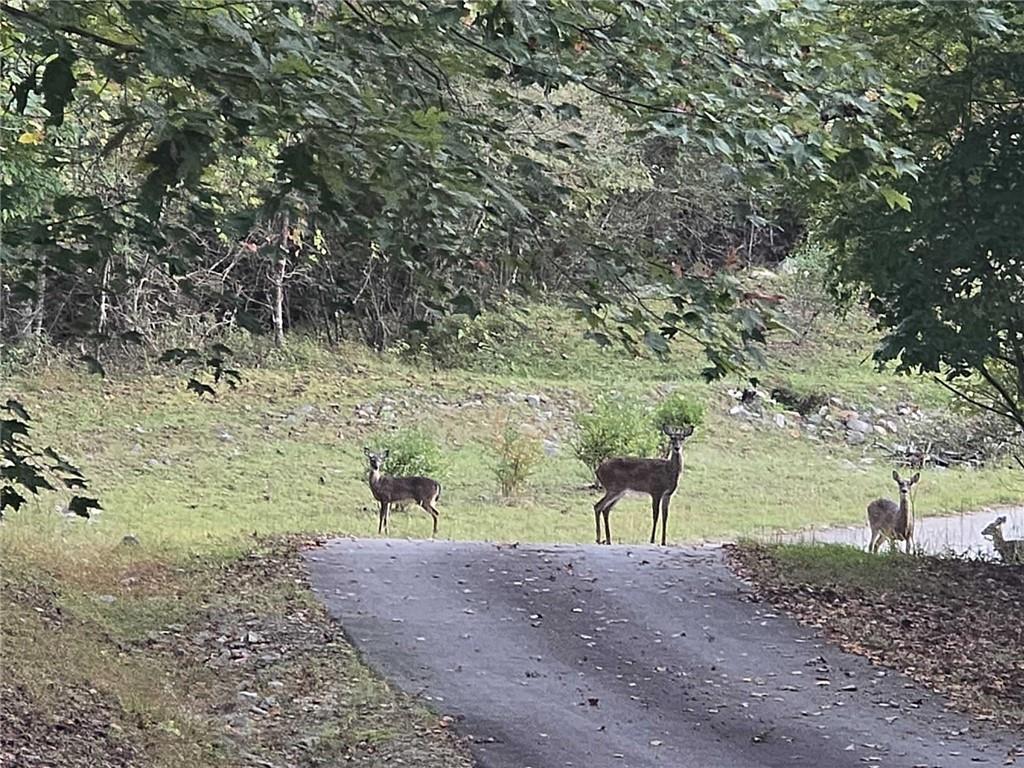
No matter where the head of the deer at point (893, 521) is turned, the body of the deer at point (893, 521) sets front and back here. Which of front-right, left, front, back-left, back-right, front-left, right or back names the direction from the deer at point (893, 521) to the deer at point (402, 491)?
back-right

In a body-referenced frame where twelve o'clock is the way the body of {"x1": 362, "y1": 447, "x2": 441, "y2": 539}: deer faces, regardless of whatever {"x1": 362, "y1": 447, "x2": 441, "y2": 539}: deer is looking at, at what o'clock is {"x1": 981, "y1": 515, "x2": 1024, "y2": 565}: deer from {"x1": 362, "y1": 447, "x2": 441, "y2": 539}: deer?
{"x1": 981, "y1": 515, "x2": 1024, "y2": 565}: deer is roughly at 7 o'clock from {"x1": 362, "y1": 447, "x2": 441, "y2": 539}: deer.

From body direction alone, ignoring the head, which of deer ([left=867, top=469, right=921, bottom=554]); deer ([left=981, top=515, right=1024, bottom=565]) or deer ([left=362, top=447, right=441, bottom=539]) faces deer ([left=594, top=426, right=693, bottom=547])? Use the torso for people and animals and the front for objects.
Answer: deer ([left=981, top=515, right=1024, bottom=565])

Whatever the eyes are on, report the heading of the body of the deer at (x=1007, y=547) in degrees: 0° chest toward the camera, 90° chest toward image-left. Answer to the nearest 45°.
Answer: approximately 90°

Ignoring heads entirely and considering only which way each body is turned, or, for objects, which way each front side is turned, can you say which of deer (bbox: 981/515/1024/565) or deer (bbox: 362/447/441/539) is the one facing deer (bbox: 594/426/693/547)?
deer (bbox: 981/515/1024/565)

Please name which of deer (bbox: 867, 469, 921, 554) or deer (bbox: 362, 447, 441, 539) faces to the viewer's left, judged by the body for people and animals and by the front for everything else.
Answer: deer (bbox: 362, 447, 441, 539)

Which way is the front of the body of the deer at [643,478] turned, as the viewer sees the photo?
to the viewer's right

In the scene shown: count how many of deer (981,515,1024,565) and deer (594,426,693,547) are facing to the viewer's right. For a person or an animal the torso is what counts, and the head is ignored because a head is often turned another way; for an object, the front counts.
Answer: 1

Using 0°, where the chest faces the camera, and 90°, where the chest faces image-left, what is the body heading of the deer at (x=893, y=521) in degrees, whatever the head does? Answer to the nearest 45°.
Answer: approximately 315°

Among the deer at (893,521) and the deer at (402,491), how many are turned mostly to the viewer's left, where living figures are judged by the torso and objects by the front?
1

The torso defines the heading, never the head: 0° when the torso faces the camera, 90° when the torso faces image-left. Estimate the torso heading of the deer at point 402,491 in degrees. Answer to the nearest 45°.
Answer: approximately 90°
